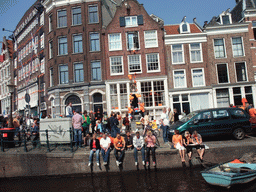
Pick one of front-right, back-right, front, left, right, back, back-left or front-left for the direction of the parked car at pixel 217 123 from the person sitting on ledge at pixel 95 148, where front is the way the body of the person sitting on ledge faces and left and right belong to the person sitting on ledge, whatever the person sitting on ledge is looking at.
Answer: left

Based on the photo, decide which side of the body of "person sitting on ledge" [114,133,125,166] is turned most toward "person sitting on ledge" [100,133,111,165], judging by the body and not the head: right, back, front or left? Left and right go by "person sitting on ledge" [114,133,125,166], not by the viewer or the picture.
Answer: right

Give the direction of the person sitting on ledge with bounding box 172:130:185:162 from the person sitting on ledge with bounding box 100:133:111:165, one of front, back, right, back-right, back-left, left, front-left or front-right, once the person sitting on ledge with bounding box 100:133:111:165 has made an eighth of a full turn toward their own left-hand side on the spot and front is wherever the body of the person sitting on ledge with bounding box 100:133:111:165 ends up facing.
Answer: front-left

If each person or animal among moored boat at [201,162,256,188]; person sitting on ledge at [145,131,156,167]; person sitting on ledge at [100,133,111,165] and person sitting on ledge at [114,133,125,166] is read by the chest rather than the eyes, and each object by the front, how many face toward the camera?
3

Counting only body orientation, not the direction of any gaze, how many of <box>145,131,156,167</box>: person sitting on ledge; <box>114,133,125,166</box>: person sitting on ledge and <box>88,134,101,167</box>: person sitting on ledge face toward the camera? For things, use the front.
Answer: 3

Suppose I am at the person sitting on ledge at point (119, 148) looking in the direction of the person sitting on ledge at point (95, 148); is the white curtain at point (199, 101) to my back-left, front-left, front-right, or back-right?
back-right

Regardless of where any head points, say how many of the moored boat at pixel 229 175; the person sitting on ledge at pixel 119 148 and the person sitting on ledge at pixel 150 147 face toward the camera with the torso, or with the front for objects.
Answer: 2

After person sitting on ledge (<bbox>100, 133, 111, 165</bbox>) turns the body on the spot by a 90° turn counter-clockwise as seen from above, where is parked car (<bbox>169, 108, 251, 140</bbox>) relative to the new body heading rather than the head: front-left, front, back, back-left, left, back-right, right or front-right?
front

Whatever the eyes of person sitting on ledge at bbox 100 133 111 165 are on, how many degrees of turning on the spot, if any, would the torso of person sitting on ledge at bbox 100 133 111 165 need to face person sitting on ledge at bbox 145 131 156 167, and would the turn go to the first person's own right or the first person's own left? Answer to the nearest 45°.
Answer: approximately 90° to the first person's own left

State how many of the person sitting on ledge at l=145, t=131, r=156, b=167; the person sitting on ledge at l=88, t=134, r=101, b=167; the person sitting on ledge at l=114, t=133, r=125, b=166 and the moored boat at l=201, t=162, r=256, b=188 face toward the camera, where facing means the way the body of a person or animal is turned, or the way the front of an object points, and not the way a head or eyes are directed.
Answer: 3

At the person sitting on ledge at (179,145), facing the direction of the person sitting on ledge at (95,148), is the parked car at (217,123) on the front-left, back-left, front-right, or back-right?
back-right
